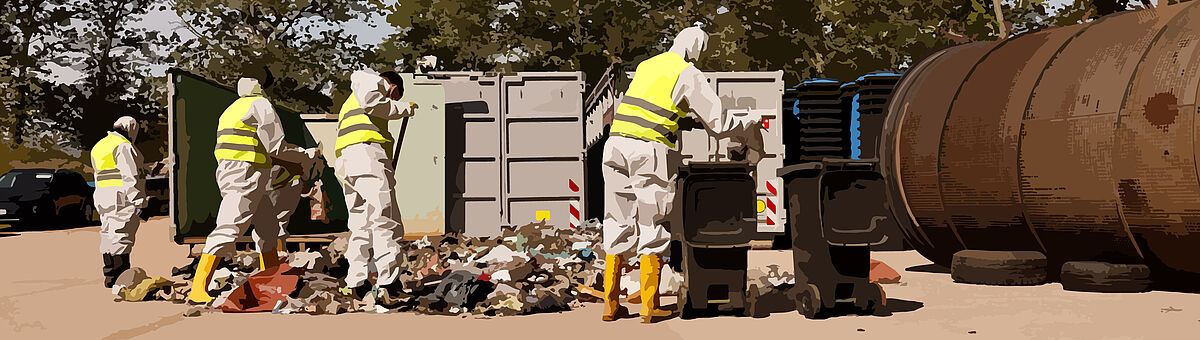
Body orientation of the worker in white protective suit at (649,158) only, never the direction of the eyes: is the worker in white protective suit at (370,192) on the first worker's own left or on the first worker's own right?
on the first worker's own left

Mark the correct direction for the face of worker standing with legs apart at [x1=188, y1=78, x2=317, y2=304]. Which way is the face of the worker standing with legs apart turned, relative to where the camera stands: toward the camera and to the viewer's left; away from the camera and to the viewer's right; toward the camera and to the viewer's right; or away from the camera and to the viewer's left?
away from the camera and to the viewer's right

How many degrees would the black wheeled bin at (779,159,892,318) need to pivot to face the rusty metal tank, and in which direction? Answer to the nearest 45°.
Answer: approximately 90° to its right

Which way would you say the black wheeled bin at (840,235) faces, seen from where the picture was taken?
facing away from the viewer and to the left of the viewer

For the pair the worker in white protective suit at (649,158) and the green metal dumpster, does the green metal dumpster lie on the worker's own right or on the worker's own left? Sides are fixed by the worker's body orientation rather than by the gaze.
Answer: on the worker's own left

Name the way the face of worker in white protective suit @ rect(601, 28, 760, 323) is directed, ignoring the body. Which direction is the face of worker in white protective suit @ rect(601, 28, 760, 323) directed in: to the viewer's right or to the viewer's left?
to the viewer's right

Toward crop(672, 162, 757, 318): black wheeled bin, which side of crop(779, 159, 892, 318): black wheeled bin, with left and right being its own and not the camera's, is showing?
left

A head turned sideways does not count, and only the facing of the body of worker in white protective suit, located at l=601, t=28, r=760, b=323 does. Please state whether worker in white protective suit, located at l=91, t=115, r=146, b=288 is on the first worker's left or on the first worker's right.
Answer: on the first worker's left

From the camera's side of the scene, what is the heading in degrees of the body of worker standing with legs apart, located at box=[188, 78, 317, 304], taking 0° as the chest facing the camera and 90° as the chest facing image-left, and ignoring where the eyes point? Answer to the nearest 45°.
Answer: approximately 225°

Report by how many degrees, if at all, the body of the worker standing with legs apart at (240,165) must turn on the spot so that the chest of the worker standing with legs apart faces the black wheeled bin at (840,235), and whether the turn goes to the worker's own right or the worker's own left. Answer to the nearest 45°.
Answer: approximately 90° to the worker's own right

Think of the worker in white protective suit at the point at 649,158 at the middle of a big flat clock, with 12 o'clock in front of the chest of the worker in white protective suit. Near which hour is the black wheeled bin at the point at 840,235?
The black wheeled bin is roughly at 1 o'clock from the worker in white protective suit.
